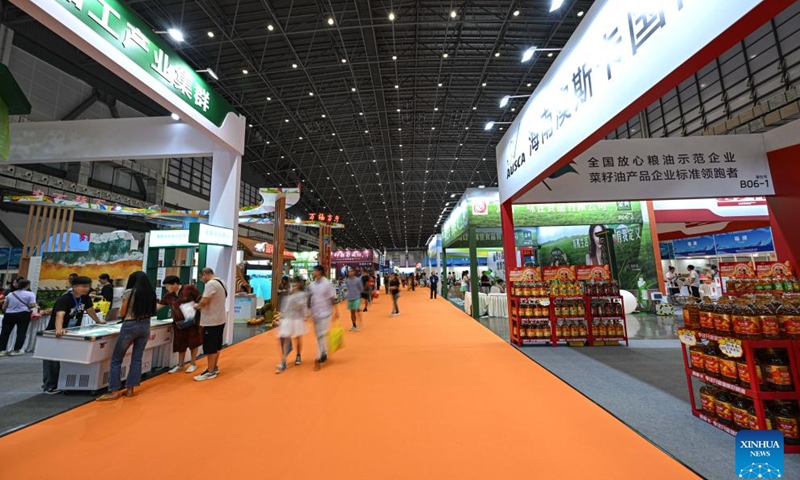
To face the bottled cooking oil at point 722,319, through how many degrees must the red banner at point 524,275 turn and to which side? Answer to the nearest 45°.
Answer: approximately 45° to its left

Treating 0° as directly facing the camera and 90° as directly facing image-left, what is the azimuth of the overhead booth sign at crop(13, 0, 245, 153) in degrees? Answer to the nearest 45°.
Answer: approximately 315°

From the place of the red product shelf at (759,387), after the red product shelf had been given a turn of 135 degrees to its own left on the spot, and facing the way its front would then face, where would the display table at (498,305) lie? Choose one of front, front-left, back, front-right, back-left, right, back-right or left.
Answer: back-left

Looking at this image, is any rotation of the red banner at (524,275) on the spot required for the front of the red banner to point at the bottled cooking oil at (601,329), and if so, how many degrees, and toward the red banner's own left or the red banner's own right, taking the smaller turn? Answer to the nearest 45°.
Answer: approximately 90° to the red banner's own left

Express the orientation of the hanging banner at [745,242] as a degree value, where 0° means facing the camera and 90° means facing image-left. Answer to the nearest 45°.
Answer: approximately 0°
